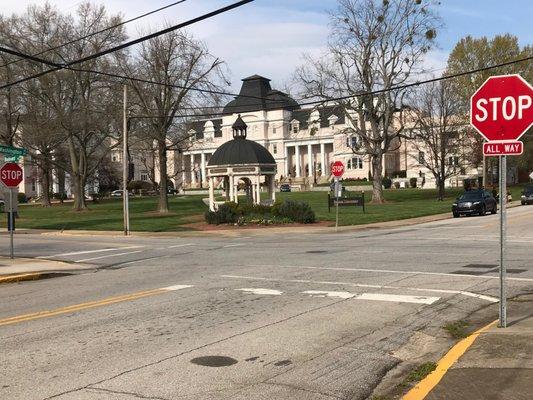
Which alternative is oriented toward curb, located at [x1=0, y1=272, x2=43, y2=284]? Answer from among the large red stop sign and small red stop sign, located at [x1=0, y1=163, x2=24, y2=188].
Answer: the small red stop sign

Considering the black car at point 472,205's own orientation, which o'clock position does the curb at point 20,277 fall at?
The curb is roughly at 11 o'clock from the black car.

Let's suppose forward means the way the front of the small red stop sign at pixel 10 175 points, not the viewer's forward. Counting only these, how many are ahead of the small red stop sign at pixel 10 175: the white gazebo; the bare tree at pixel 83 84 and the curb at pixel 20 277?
1

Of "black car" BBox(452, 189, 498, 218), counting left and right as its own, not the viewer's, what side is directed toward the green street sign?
front

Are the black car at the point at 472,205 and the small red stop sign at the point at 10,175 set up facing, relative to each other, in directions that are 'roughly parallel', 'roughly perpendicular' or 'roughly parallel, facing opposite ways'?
roughly perpendicular

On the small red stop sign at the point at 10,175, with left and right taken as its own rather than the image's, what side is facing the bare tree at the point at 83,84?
back

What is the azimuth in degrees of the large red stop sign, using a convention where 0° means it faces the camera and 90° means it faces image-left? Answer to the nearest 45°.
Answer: approximately 0°

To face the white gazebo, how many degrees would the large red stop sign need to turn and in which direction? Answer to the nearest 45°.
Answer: approximately 135° to its right

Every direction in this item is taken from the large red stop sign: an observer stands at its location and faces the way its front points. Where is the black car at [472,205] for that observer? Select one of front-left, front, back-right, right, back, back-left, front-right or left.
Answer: back

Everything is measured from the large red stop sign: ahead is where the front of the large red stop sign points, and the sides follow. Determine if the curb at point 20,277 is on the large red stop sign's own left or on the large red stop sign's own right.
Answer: on the large red stop sign's own right

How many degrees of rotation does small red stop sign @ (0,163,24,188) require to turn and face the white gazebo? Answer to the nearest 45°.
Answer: approximately 135° to its left

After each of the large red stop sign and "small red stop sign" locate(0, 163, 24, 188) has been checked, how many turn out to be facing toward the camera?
2
